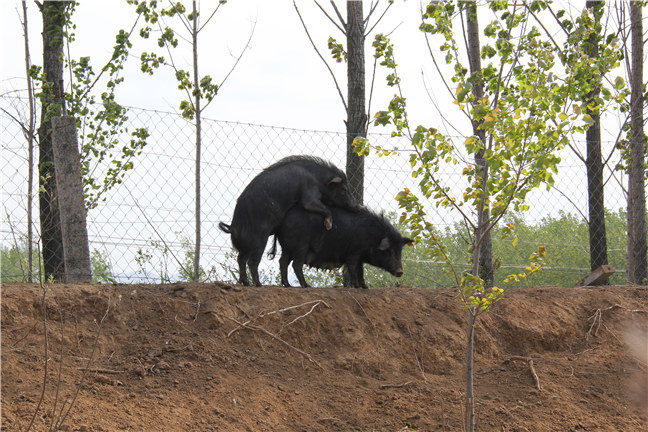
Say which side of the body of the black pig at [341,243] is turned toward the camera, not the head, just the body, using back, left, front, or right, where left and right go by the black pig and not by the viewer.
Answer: right

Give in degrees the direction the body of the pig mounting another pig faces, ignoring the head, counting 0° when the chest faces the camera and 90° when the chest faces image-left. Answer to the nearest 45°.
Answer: approximately 270°

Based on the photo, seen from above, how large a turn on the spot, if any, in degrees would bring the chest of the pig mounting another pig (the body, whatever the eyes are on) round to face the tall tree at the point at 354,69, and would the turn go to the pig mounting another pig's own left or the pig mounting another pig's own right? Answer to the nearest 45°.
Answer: approximately 45° to the pig mounting another pig's own left

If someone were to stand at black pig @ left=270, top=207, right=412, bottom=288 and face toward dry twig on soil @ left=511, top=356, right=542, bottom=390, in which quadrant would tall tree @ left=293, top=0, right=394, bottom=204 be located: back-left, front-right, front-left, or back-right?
back-left

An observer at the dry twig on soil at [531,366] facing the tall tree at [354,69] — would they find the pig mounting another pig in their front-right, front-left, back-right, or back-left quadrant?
front-left

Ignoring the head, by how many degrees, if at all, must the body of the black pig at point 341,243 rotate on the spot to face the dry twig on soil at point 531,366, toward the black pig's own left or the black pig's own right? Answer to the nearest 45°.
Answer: approximately 45° to the black pig's own right

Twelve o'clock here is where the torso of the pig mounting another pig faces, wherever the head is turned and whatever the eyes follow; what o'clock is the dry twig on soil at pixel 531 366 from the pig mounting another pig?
The dry twig on soil is roughly at 1 o'clock from the pig mounting another pig.
